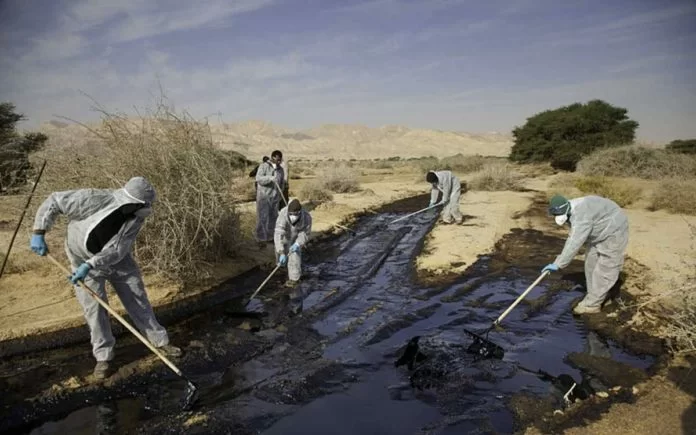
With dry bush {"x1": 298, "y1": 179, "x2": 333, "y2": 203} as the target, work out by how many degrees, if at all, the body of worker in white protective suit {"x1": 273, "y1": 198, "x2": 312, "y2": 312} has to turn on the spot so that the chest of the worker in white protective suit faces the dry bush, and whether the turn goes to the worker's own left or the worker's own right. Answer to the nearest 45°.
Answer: approximately 180°

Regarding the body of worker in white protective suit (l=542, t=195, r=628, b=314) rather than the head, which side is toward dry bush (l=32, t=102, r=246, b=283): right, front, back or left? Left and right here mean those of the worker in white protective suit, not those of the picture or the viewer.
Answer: front

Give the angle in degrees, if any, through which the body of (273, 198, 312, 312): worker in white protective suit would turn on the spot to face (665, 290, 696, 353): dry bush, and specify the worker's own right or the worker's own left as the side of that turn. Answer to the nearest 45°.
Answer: approximately 45° to the worker's own left

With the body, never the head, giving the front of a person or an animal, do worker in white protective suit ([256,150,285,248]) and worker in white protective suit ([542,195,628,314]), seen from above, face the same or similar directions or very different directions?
very different directions

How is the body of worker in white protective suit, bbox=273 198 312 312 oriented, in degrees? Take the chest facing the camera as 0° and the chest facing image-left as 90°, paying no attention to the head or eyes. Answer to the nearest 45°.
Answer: approximately 0°

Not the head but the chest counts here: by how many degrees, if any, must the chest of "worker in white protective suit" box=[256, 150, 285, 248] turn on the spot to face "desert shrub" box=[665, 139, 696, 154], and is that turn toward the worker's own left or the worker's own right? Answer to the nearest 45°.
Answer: approximately 90° to the worker's own left

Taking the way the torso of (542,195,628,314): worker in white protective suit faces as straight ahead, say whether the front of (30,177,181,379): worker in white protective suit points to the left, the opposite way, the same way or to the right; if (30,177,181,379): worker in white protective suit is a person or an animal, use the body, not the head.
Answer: the opposite way

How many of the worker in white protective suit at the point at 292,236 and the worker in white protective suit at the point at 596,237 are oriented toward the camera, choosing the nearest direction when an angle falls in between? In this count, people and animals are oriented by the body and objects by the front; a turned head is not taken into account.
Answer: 1

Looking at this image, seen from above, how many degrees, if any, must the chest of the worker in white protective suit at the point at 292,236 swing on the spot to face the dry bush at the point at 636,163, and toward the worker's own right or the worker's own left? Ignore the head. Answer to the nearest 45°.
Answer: approximately 135° to the worker's own left

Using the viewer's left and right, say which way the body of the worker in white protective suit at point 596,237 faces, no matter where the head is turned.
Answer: facing to the left of the viewer

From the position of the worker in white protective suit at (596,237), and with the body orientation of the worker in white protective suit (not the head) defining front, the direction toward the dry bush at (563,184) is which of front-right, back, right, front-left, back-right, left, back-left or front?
right
